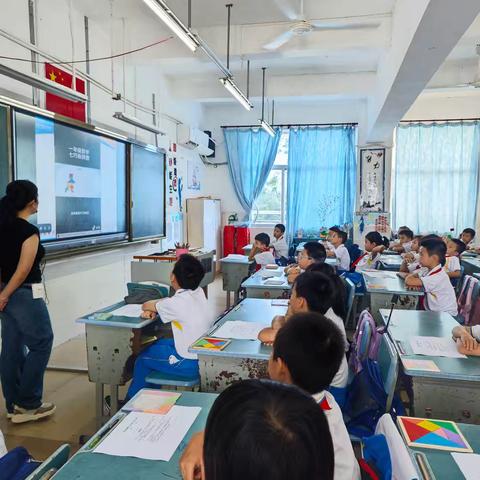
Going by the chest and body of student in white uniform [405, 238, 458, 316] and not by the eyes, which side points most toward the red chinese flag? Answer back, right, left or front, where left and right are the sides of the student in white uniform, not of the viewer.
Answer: front

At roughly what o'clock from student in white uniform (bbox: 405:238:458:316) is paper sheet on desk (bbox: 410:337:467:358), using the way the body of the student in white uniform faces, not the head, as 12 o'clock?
The paper sheet on desk is roughly at 9 o'clock from the student in white uniform.

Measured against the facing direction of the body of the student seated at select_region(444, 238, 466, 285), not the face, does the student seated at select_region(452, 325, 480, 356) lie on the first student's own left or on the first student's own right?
on the first student's own left

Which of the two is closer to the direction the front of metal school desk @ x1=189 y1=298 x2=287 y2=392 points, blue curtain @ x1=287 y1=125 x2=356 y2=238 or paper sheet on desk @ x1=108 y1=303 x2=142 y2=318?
the blue curtain

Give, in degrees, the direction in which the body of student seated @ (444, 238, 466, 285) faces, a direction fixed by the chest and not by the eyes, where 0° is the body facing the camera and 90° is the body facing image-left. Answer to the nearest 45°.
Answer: approximately 90°

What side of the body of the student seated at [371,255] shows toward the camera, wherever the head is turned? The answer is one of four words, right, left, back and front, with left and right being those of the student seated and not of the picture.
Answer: left

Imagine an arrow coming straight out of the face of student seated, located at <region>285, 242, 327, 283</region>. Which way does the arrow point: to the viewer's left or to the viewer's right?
to the viewer's left

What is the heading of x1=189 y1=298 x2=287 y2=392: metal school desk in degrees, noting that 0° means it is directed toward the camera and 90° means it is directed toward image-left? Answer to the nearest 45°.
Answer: approximately 270°

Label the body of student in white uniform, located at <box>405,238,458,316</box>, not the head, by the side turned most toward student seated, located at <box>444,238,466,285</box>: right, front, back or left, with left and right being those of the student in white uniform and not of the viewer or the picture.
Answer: right
